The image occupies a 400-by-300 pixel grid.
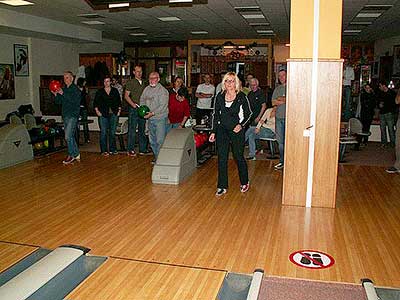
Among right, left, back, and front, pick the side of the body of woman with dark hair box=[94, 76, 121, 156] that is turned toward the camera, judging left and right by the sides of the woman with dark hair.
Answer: front

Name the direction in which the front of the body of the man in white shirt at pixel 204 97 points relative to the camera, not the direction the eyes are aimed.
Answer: toward the camera

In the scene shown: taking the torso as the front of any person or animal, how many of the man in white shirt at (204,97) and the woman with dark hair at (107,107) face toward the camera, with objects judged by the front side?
2

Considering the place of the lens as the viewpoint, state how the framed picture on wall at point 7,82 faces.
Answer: facing the viewer and to the right of the viewer

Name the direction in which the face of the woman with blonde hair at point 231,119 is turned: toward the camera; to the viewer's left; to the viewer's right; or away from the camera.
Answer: toward the camera

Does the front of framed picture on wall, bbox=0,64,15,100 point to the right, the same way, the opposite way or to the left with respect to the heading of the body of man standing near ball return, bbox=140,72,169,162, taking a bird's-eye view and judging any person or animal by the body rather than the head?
to the left

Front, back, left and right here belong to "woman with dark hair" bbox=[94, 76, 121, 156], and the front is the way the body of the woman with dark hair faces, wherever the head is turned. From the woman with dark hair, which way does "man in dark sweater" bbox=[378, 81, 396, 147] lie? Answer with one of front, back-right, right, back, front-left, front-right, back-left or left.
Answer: left

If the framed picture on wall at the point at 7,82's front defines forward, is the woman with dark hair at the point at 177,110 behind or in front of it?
in front

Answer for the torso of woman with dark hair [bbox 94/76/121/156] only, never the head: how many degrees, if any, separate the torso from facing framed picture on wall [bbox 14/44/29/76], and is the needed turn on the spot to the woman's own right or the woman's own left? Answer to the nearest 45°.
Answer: approximately 135° to the woman's own right
